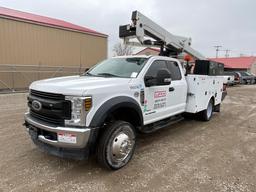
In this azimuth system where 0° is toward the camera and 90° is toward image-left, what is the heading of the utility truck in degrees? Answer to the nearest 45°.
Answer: approximately 45°

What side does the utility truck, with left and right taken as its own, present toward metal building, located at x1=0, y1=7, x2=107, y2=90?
right

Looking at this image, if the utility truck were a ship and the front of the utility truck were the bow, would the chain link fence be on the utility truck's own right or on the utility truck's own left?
on the utility truck's own right
